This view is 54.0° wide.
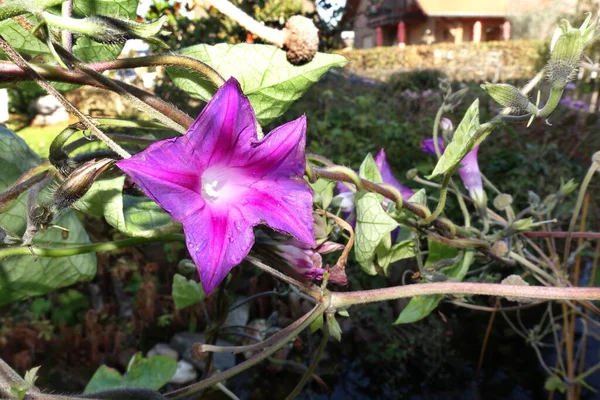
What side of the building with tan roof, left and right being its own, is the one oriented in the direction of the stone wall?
front

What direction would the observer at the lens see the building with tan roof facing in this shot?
facing the viewer

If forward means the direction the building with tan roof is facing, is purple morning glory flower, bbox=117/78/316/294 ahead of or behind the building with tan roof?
ahead

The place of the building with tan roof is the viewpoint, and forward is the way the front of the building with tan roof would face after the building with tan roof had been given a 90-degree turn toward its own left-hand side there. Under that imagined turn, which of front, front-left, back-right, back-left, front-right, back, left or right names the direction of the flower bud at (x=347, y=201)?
right

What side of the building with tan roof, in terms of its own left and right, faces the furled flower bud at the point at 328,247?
front
